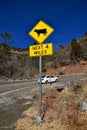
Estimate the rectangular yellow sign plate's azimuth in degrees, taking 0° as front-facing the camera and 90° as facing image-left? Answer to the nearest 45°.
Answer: approximately 0°

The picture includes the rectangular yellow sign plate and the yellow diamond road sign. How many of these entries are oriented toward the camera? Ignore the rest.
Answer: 2

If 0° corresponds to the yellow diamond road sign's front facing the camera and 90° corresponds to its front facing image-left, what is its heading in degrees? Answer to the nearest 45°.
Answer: approximately 0°
